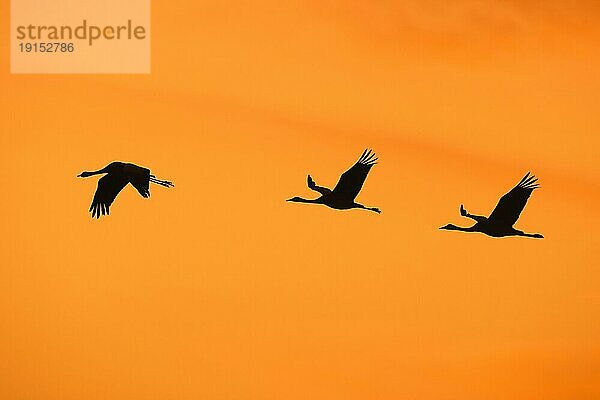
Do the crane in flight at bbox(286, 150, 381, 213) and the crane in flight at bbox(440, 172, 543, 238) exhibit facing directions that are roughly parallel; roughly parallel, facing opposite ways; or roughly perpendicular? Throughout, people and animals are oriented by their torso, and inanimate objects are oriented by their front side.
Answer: roughly parallel

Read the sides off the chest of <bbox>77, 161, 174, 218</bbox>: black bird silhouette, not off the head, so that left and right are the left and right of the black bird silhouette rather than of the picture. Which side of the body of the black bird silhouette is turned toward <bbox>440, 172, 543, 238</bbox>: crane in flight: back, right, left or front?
back

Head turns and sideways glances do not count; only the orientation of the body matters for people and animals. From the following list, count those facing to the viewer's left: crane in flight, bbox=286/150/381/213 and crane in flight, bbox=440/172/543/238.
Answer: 2

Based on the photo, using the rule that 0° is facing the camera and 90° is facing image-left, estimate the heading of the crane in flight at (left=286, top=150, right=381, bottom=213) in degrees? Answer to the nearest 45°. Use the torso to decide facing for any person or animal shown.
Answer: approximately 90°

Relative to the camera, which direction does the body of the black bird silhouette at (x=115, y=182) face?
to the viewer's left

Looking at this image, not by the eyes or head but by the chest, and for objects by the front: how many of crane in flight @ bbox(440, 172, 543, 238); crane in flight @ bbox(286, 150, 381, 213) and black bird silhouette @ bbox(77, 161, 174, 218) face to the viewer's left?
3

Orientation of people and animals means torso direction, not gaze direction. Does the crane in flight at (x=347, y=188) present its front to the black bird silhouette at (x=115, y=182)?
yes

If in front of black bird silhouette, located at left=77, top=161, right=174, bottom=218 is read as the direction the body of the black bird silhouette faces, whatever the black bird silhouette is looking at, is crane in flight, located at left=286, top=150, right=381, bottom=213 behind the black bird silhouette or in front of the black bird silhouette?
behind

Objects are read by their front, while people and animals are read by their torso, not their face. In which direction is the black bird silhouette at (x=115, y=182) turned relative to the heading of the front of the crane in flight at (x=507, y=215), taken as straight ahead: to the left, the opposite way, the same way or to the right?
the same way

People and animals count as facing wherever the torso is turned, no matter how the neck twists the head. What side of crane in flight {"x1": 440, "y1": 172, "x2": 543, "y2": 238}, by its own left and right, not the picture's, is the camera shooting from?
left
